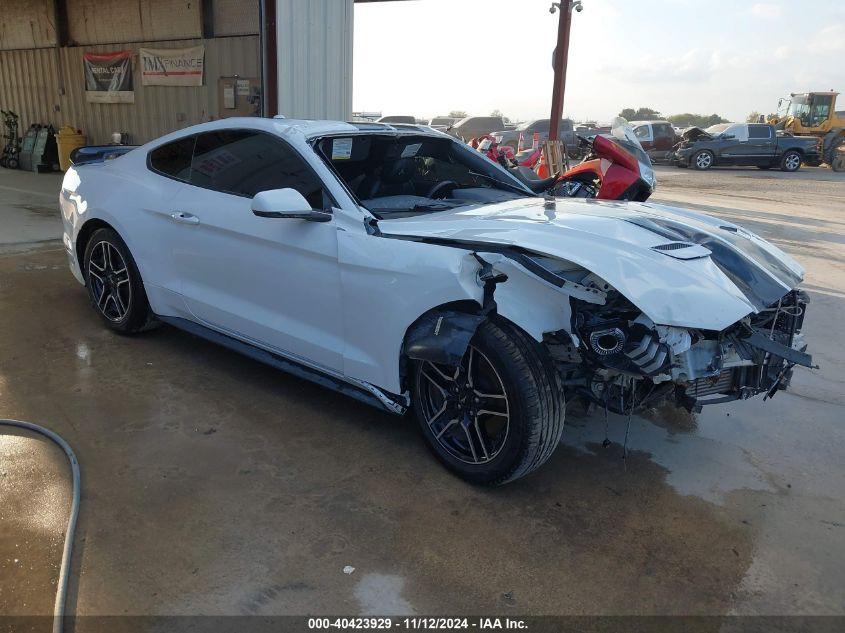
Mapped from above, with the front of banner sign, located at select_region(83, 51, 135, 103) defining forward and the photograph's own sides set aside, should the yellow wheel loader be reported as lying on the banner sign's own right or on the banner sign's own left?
on the banner sign's own left

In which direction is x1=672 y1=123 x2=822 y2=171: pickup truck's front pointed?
to the viewer's left

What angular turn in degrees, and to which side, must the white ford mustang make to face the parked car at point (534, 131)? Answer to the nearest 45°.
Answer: approximately 135° to its left

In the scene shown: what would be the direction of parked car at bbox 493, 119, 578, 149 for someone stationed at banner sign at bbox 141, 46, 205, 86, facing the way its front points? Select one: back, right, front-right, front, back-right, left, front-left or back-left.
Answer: back-left

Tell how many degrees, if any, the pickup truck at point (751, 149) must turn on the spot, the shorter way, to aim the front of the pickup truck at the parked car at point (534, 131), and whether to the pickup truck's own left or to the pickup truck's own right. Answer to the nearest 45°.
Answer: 0° — it already faces it

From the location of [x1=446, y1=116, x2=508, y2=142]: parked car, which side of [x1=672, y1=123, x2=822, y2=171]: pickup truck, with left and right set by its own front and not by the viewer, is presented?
front

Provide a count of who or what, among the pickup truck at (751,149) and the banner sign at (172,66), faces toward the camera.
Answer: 1
